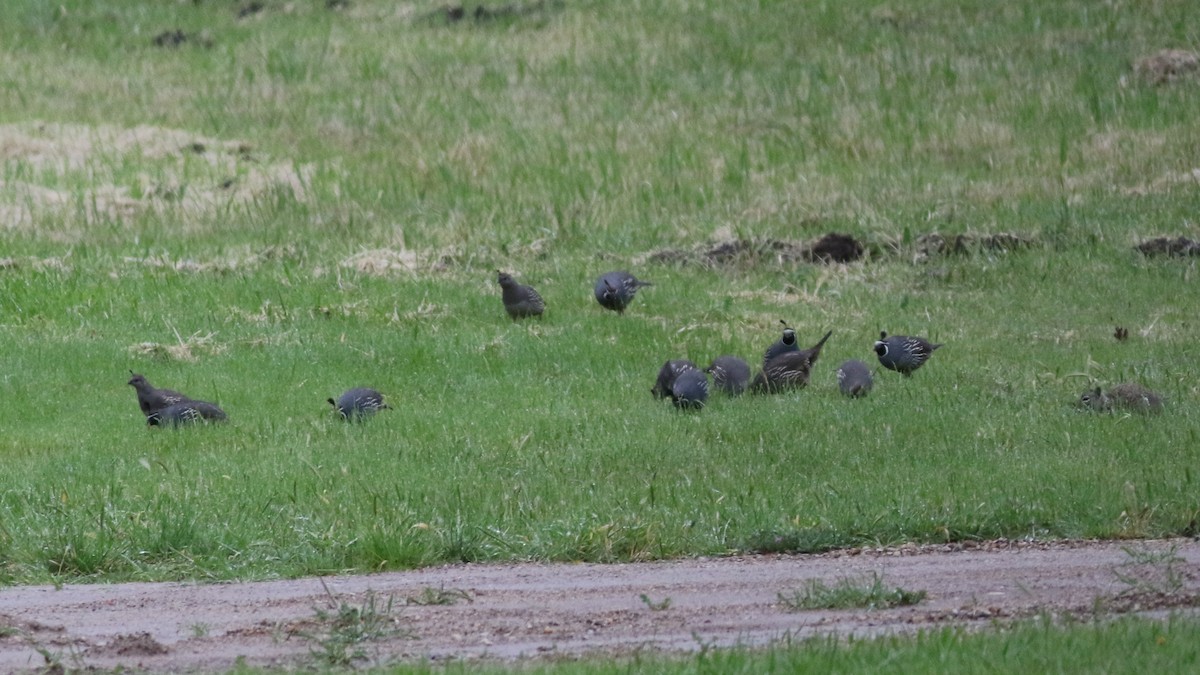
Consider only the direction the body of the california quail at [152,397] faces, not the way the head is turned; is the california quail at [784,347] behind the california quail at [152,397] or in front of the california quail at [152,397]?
behind

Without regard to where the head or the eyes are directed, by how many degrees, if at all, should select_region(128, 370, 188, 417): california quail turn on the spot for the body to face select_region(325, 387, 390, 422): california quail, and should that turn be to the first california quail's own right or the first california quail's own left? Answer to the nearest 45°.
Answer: approximately 180°

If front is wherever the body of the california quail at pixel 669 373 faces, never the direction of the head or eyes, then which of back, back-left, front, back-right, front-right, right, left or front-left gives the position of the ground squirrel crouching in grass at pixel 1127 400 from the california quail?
back

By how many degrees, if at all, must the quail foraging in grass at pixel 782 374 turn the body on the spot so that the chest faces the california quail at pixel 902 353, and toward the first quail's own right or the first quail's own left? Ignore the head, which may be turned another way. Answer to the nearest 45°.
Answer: approximately 135° to the first quail's own right

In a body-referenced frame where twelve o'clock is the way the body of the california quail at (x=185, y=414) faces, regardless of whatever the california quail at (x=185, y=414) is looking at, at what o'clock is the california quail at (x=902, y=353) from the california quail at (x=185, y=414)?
the california quail at (x=902, y=353) is roughly at 6 o'clock from the california quail at (x=185, y=414).

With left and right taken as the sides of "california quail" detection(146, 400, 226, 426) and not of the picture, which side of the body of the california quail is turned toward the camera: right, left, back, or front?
left

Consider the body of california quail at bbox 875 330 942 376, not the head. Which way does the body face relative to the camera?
to the viewer's left

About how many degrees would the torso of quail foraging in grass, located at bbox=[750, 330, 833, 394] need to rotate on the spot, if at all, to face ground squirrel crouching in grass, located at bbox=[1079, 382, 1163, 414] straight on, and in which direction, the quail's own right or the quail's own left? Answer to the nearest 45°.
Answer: approximately 180°

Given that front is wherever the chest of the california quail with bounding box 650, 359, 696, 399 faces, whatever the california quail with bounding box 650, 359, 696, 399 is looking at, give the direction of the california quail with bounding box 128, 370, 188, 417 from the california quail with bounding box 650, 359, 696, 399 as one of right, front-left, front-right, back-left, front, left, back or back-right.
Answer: front

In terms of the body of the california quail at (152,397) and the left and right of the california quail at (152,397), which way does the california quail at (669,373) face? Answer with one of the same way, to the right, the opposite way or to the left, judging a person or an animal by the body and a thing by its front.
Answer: the same way

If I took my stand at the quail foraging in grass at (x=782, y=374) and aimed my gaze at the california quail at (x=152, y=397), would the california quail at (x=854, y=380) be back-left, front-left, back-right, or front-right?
back-left

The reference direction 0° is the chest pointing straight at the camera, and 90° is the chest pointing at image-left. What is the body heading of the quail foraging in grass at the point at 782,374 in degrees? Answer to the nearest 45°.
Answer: approximately 90°

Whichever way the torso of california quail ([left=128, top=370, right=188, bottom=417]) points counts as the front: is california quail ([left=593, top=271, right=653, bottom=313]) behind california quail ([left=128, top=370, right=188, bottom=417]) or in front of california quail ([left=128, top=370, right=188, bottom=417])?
behind
